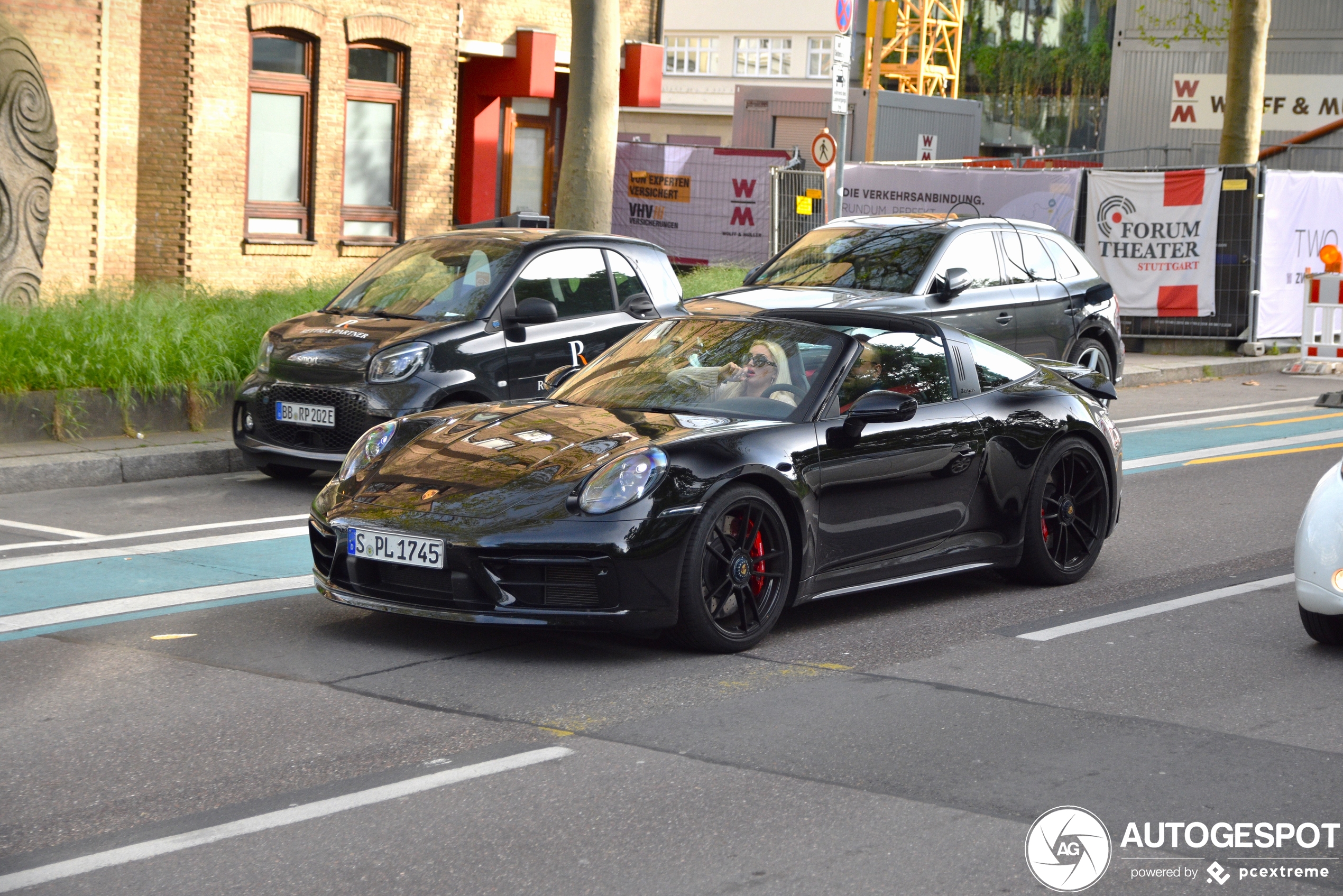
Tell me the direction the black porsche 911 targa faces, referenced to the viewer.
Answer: facing the viewer and to the left of the viewer

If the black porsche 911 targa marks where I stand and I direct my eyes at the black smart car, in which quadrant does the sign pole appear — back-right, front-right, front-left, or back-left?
front-right

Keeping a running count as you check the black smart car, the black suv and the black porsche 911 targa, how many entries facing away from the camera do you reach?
0

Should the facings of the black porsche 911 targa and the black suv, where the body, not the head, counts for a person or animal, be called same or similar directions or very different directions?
same or similar directions

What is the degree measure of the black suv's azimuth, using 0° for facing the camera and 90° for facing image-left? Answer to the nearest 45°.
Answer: approximately 45°

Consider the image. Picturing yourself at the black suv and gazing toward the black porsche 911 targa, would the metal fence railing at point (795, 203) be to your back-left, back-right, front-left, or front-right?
back-right

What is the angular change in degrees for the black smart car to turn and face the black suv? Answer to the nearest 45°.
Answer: approximately 180°

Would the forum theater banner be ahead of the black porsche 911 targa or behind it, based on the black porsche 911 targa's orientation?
behind

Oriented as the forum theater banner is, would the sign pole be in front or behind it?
in front

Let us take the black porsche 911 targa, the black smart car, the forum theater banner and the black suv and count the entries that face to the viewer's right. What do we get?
0

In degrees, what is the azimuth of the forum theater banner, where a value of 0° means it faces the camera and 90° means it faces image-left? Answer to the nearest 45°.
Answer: approximately 0°

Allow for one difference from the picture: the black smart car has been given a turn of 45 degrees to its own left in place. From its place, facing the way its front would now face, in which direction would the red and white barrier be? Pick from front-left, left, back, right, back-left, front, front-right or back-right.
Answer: back-left

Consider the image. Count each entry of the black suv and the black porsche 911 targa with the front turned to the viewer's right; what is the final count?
0

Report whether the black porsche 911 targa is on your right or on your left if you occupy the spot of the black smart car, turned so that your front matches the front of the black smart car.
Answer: on your left

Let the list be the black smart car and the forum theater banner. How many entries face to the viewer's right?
0
